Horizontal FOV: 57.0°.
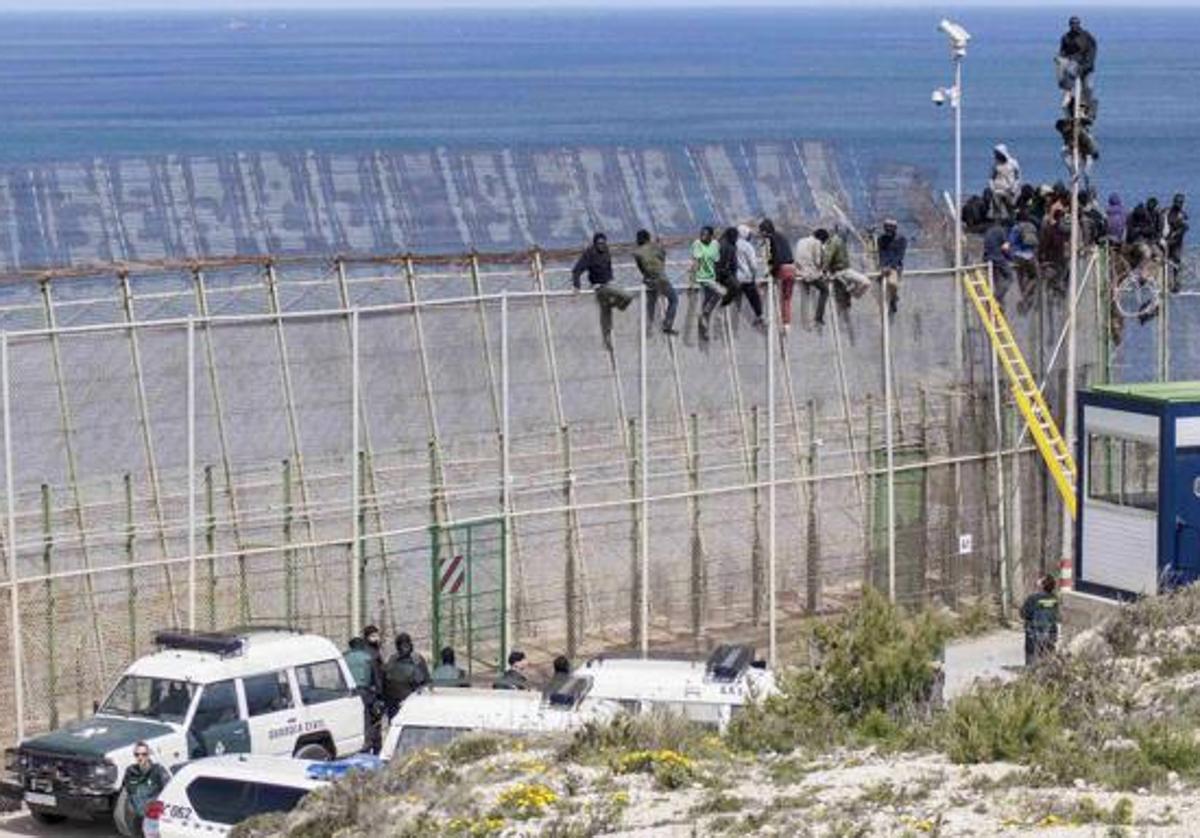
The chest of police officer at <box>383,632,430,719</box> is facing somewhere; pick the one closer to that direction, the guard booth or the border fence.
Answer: the border fence

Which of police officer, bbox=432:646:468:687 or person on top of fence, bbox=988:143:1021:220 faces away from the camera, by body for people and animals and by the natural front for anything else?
the police officer

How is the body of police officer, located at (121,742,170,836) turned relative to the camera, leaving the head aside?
toward the camera

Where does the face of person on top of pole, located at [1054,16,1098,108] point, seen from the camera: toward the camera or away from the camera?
toward the camera

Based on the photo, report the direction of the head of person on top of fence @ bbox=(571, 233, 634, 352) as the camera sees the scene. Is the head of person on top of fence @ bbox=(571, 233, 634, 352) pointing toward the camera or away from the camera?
toward the camera

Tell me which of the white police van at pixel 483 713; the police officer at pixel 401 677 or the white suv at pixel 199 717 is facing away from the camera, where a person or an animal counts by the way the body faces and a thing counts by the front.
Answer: the police officer

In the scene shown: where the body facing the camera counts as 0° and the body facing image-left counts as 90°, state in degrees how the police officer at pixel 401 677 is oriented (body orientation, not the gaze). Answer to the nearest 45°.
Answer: approximately 180°

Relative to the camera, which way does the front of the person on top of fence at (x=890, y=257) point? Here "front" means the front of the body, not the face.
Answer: toward the camera

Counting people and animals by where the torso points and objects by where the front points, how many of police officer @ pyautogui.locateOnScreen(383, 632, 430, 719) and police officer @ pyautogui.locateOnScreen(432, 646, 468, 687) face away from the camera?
2

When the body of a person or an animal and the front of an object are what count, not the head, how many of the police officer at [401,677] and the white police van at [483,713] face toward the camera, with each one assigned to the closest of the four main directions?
0

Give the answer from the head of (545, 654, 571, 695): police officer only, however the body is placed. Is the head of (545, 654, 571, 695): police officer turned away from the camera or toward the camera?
away from the camera

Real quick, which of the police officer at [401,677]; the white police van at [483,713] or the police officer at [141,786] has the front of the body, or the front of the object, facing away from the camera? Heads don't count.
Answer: the police officer at [401,677]

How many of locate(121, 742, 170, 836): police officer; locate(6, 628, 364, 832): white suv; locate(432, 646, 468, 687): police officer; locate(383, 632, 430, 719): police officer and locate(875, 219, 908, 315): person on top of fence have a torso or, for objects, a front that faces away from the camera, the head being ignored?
2

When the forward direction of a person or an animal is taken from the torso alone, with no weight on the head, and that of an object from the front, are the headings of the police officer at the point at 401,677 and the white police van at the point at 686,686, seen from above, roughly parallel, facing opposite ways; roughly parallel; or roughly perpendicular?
roughly perpendicular

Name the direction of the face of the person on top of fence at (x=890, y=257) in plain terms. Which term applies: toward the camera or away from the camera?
toward the camera

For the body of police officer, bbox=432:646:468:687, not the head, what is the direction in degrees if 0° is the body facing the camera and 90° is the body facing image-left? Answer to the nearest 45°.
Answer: approximately 180°
